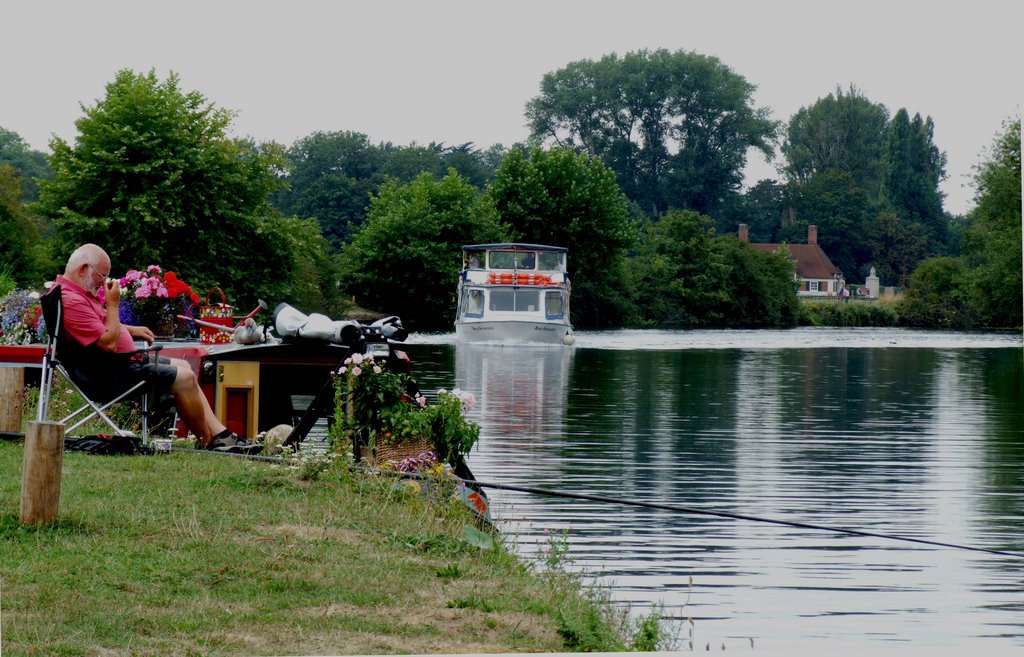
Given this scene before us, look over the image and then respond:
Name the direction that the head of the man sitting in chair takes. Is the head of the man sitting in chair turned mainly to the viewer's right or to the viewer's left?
to the viewer's right

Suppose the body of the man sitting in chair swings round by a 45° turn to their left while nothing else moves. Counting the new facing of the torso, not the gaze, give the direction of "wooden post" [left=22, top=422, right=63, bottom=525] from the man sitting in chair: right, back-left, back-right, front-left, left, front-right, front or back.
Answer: back-right

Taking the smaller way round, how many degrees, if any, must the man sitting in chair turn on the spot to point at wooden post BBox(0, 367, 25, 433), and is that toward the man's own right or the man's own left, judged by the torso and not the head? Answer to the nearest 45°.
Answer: approximately 135° to the man's own left

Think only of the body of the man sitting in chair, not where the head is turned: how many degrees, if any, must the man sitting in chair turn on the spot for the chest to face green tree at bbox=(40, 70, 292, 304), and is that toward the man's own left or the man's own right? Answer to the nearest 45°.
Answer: approximately 90° to the man's own left

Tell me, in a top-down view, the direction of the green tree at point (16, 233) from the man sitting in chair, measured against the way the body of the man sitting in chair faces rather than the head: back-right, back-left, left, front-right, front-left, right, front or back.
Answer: left

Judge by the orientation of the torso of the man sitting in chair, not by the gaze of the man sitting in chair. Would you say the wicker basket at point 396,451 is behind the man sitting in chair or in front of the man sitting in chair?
in front

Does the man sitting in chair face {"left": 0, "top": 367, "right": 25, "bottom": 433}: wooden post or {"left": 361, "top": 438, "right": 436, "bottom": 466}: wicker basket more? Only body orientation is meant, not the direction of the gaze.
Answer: the wicker basket

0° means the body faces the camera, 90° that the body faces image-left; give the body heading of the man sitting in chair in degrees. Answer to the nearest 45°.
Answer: approximately 270°
